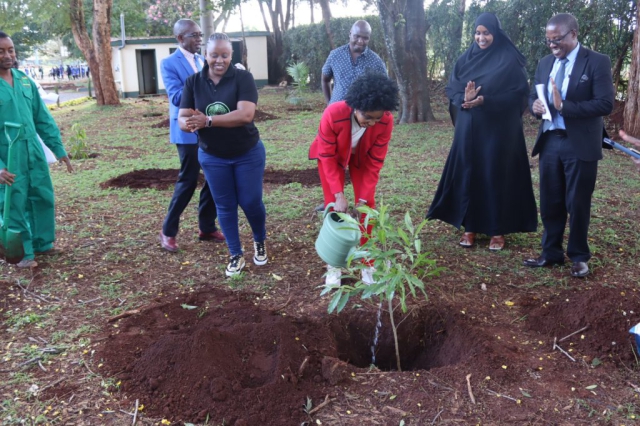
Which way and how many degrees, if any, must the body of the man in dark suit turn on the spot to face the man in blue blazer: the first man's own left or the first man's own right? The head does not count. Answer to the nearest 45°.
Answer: approximately 45° to the first man's own right

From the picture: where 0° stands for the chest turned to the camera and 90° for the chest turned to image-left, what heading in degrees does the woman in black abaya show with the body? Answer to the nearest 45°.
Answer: approximately 45°

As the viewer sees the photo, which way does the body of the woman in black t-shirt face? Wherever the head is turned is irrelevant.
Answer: toward the camera

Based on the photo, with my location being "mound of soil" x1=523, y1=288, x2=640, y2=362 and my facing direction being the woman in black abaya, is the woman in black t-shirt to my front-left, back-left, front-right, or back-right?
front-left

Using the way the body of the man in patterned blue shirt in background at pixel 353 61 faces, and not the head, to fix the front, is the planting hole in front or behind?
in front

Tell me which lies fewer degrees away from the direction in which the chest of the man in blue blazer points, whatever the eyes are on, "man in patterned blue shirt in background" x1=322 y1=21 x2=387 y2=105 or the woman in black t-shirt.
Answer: the woman in black t-shirt

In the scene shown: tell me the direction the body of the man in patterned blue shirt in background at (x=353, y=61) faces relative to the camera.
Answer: toward the camera

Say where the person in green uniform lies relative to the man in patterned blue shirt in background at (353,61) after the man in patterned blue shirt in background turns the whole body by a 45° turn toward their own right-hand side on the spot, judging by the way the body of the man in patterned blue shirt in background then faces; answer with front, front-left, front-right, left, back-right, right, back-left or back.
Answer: front

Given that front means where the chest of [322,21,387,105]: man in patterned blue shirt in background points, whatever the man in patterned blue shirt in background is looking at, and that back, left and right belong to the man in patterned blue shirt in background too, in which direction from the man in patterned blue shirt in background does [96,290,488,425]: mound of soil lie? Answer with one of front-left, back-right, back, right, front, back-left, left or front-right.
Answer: front

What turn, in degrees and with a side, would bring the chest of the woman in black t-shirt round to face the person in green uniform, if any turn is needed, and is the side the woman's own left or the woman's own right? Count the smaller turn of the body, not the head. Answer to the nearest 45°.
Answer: approximately 135° to the woman's own right

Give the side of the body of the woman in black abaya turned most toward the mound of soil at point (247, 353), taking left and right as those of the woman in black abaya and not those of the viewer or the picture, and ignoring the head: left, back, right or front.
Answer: front

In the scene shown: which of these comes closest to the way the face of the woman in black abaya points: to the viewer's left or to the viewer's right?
to the viewer's left

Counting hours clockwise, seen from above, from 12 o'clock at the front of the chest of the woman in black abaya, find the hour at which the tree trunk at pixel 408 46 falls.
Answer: The tree trunk is roughly at 4 o'clock from the woman in black abaya.

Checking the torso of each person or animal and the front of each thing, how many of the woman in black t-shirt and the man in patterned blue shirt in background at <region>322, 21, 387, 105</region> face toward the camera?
2
